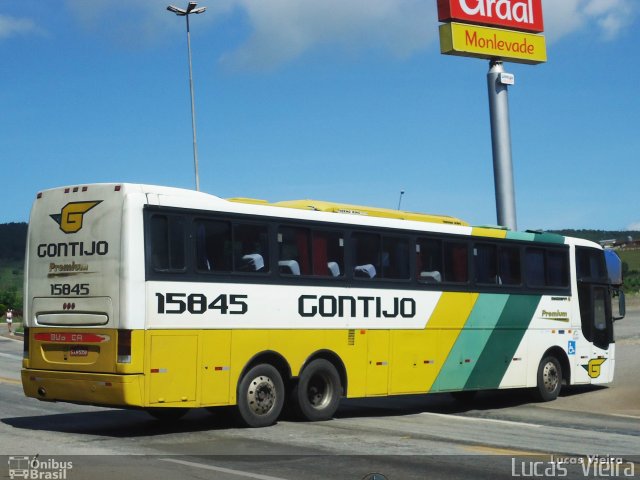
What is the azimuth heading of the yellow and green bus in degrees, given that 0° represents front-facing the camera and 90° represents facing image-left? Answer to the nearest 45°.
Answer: approximately 225°
